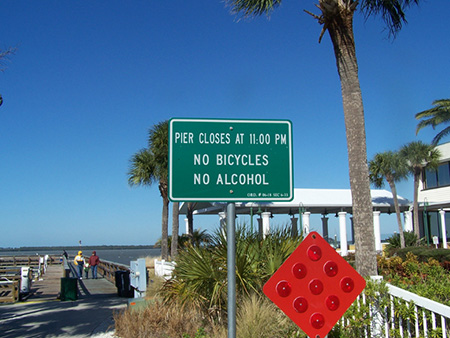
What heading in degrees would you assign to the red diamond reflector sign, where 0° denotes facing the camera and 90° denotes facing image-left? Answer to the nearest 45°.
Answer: approximately 0°

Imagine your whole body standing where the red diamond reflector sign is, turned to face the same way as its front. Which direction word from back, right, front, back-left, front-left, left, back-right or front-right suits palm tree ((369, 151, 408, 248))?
back

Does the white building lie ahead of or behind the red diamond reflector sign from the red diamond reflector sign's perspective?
behind

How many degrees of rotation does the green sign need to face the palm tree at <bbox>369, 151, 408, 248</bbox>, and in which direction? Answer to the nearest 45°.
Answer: approximately 180°

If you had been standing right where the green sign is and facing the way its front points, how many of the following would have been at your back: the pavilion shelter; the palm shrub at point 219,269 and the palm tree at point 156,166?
3

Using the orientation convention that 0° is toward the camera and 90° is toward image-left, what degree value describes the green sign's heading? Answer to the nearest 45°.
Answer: approximately 0°

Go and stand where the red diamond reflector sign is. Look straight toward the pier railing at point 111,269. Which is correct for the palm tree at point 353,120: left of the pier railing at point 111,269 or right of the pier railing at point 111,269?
right

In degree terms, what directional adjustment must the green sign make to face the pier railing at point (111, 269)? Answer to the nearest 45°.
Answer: approximately 180°

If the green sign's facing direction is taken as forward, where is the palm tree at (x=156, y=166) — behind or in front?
behind

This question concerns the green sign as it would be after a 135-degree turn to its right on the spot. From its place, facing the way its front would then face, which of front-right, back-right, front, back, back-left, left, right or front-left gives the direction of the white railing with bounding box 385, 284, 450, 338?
right

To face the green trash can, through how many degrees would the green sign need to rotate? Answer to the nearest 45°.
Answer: approximately 135° to its right

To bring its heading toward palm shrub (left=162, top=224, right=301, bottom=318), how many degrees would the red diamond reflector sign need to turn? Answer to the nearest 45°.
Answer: approximately 180°

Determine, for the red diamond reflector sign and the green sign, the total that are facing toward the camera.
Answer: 2
